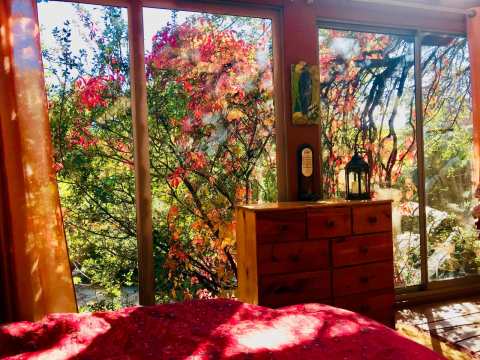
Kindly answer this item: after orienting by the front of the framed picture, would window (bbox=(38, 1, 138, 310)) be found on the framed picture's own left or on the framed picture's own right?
on the framed picture's own right

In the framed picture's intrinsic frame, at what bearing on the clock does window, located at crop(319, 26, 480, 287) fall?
The window is roughly at 8 o'clock from the framed picture.

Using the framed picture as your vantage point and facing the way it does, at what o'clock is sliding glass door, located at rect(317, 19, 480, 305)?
The sliding glass door is roughly at 8 o'clock from the framed picture.

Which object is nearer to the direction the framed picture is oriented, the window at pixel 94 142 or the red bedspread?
the red bedspread

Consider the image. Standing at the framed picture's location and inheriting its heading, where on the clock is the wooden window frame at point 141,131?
The wooden window frame is roughly at 2 o'clock from the framed picture.

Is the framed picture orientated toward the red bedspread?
yes

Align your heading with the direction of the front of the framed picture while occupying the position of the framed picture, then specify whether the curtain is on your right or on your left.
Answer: on your right

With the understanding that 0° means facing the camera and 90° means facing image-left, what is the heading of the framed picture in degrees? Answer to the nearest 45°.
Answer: approximately 0°
